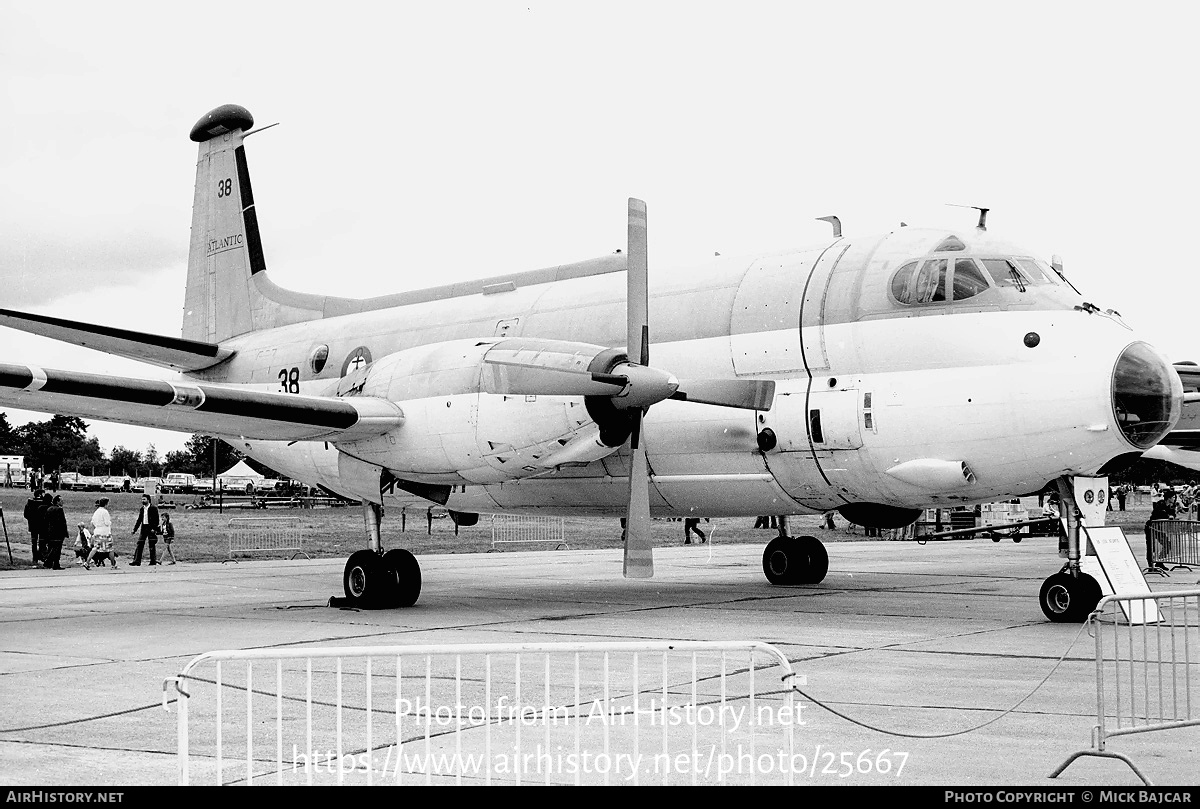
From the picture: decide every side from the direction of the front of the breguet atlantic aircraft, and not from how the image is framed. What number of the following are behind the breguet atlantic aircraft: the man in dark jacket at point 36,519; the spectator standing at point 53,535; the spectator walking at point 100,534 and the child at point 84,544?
4

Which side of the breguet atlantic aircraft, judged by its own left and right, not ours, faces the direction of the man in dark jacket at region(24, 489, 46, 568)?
back

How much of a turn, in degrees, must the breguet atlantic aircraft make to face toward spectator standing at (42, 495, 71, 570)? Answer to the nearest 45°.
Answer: approximately 180°

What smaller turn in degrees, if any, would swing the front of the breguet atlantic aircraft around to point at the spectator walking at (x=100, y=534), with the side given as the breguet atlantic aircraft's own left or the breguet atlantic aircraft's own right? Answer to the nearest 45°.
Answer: approximately 180°
